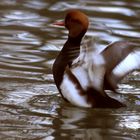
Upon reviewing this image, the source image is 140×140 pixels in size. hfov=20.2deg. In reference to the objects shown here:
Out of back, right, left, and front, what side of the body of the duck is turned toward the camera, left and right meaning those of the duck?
left
